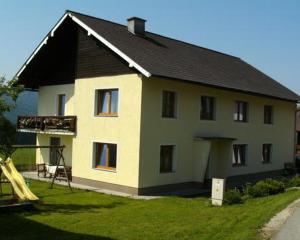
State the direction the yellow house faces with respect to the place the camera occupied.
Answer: facing the viewer and to the right of the viewer

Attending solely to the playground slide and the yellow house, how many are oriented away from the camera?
0

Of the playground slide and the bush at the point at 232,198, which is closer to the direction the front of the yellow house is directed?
the bush
